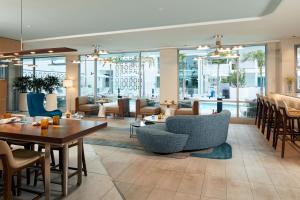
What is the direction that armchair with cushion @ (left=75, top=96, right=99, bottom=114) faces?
to the viewer's right

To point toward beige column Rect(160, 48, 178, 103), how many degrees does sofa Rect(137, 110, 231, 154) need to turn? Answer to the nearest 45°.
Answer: approximately 45° to its right

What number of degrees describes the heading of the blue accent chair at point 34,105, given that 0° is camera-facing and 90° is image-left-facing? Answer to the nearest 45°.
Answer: approximately 270°

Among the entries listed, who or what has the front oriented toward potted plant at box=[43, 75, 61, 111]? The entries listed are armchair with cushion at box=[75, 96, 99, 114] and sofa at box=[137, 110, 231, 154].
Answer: the sofa

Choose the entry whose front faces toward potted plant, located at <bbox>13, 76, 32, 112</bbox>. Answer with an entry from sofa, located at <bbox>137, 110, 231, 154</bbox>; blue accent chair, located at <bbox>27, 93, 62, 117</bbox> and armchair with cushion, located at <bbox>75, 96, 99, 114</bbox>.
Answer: the sofa

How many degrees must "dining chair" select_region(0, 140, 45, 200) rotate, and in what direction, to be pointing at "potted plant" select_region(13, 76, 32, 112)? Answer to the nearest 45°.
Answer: approximately 45° to its left

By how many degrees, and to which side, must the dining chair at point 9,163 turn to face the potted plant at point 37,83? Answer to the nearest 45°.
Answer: approximately 45° to its left

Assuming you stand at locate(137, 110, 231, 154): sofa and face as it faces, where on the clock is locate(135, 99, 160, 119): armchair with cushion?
The armchair with cushion is roughly at 1 o'clock from the sofa.

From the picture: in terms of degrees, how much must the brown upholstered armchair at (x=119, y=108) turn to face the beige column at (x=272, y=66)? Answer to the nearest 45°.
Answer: approximately 135° to its left
